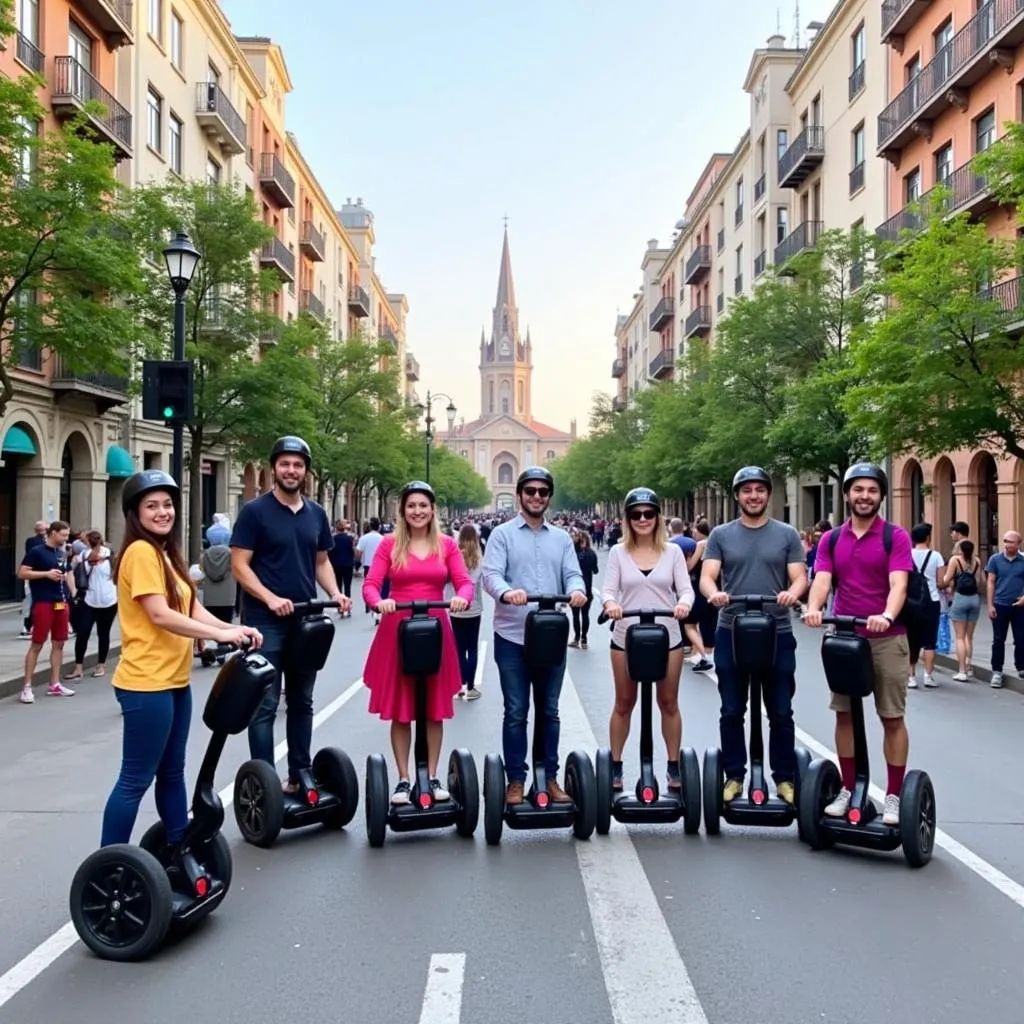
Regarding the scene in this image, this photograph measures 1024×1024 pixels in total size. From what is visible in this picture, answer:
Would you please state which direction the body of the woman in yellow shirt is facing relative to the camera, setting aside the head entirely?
to the viewer's right

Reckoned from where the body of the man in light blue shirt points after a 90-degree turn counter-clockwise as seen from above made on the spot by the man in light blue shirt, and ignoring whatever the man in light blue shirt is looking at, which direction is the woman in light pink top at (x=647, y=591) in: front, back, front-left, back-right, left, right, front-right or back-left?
front

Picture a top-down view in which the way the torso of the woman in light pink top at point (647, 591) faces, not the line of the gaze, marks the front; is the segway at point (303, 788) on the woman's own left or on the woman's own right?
on the woman's own right

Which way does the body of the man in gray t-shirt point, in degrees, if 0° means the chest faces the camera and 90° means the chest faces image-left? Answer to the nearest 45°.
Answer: approximately 0°

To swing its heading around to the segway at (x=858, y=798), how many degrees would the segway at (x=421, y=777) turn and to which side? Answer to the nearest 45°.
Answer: approximately 90° to its left

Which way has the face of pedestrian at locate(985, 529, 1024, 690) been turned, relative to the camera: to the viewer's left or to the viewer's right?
to the viewer's left

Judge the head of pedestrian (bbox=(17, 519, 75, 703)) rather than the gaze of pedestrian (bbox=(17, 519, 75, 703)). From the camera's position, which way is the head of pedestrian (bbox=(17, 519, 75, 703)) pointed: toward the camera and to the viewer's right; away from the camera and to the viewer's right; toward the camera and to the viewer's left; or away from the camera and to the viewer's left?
toward the camera and to the viewer's right

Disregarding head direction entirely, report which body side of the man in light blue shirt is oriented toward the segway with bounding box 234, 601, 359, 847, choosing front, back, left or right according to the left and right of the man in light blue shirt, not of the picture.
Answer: right

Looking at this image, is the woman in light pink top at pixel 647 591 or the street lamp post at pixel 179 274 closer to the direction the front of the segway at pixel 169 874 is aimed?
the woman in light pink top
